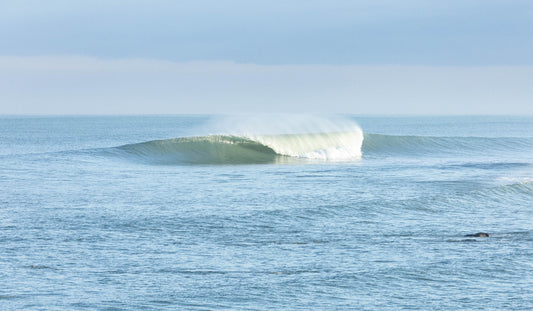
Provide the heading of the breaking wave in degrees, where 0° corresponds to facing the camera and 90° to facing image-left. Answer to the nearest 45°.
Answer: approximately 0°

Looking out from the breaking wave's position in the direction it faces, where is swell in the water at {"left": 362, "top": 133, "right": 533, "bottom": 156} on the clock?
The swell in the water is roughly at 8 o'clock from the breaking wave.
